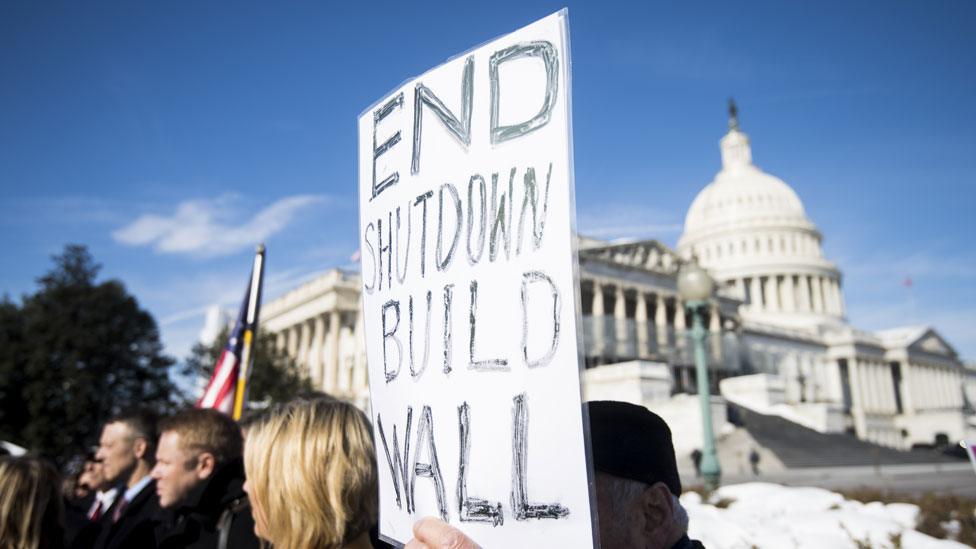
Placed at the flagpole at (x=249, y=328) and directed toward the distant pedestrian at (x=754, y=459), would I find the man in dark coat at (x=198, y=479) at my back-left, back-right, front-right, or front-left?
back-right

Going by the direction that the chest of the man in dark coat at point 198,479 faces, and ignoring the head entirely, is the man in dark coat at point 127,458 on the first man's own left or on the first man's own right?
on the first man's own right
